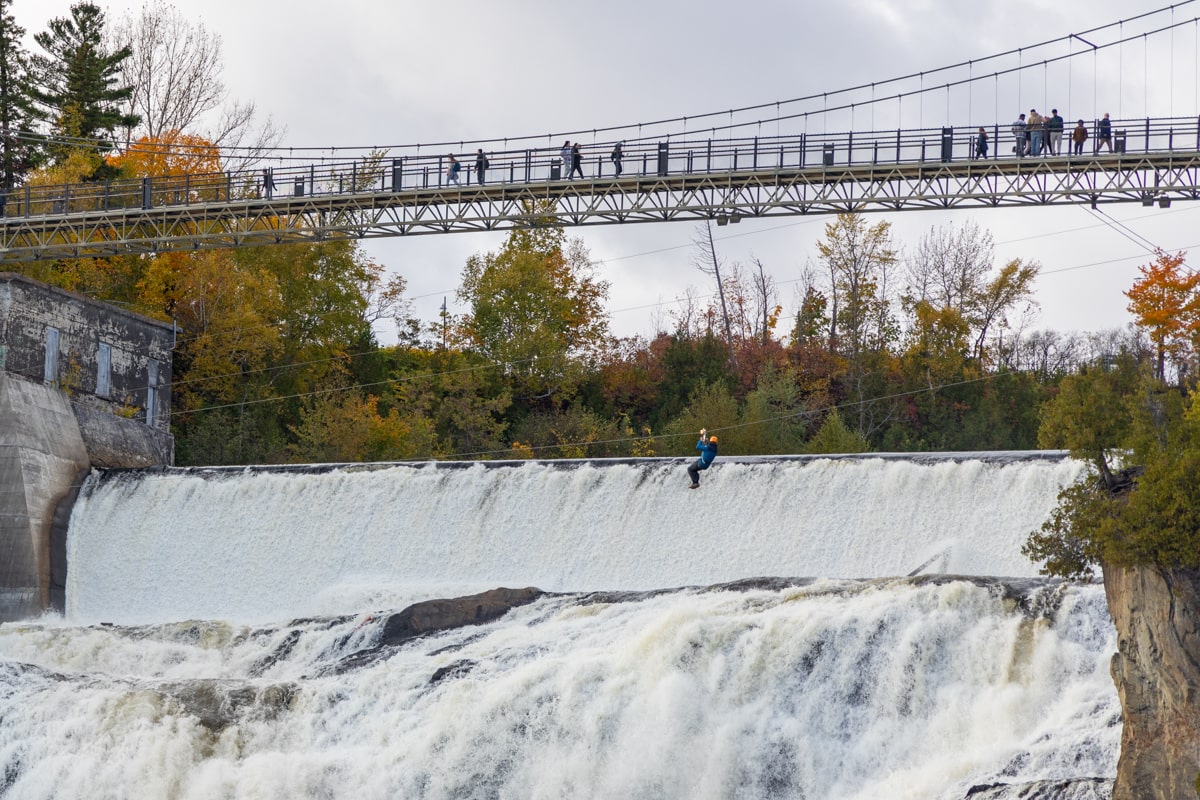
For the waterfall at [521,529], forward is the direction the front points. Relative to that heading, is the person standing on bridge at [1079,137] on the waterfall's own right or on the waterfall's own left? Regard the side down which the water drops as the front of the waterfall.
on the waterfall's own left

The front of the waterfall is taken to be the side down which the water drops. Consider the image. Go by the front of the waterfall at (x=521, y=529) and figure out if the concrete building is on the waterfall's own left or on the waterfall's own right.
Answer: on the waterfall's own right

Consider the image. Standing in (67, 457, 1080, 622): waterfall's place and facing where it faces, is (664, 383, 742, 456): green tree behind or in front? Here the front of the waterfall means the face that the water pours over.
behind

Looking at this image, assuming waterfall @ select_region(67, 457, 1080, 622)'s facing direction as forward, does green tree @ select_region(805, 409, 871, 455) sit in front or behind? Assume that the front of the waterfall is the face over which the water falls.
behind

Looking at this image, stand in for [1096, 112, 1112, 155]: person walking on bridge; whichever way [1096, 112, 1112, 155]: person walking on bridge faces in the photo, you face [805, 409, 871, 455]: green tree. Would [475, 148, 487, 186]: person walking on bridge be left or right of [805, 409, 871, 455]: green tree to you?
left

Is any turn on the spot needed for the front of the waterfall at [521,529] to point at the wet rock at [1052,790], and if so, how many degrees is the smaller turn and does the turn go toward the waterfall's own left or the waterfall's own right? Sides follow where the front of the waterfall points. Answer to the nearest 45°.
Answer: approximately 45° to the waterfall's own left
